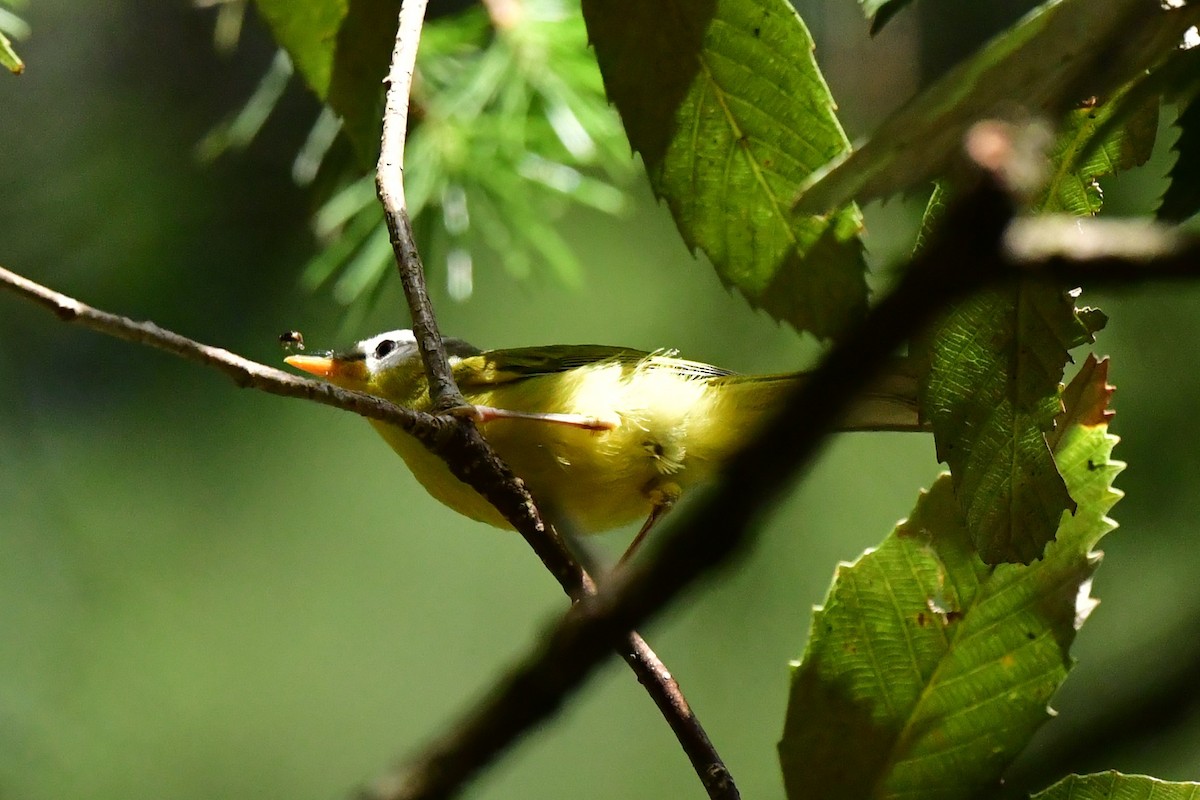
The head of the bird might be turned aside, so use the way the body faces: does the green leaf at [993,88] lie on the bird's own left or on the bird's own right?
on the bird's own left

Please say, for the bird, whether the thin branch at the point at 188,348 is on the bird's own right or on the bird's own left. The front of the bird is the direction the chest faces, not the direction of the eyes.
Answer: on the bird's own left

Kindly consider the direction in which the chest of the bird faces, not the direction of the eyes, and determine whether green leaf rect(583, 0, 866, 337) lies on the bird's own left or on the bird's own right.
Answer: on the bird's own left

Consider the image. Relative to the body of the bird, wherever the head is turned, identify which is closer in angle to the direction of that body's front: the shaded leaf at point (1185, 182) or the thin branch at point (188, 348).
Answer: the thin branch

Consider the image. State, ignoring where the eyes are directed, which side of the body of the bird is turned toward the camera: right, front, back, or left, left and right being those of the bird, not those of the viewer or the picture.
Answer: left

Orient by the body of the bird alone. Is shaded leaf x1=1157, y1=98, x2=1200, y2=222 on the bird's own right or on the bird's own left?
on the bird's own left

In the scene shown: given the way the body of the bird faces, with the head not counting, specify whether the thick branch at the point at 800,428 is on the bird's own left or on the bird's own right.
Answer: on the bird's own left

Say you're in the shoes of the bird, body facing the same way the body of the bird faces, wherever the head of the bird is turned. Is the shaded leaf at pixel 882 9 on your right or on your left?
on your left
